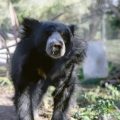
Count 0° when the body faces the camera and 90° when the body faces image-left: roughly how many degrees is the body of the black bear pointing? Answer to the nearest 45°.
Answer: approximately 0°
